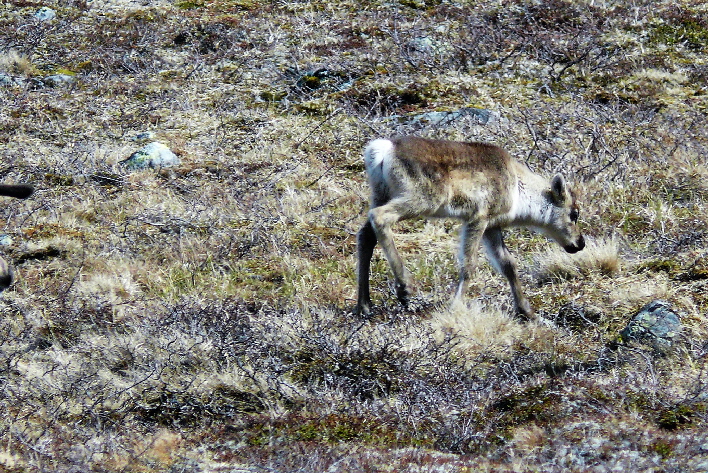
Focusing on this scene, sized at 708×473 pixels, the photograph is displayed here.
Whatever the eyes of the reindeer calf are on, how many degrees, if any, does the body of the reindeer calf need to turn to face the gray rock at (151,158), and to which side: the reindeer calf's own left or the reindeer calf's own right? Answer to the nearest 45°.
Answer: approximately 135° to the reindeer calf's own left

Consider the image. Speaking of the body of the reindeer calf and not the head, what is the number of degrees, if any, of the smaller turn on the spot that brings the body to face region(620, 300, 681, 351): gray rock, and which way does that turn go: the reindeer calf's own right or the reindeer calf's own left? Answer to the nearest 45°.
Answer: approximately 45° to the reindeer calf's own right

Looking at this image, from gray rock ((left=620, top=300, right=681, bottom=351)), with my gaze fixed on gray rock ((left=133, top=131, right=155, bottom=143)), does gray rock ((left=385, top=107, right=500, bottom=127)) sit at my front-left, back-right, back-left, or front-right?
front-right

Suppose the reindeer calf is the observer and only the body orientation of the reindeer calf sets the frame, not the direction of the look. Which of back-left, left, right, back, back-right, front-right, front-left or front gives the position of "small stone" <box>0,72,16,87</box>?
back-left

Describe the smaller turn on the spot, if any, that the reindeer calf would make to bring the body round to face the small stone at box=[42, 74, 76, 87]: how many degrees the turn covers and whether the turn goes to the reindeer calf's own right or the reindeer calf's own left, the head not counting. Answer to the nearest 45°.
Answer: approximately 135° to the reindeer calf's own left

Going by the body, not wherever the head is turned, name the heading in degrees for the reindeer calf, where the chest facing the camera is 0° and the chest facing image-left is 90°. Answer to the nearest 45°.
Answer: approximately 270°

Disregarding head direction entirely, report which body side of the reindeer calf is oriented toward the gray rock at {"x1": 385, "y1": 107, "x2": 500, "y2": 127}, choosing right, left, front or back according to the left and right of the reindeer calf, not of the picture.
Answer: left

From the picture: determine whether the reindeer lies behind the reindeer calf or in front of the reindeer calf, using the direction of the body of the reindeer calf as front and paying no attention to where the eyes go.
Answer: behind
